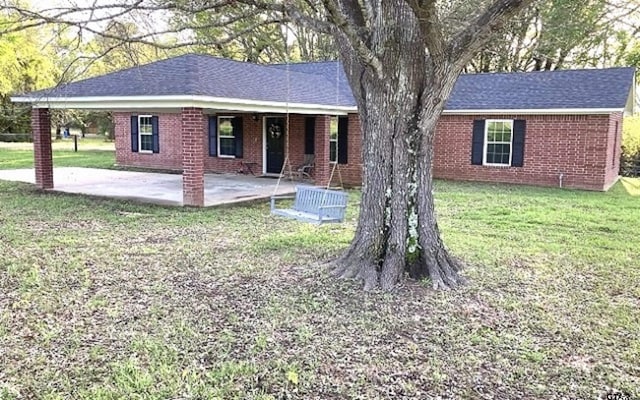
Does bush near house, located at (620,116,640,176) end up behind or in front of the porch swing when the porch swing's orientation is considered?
behind

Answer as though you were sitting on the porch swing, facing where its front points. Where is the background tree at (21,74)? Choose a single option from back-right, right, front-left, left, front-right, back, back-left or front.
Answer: right

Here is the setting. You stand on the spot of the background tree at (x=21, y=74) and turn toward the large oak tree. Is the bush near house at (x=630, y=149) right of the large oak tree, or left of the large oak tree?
left

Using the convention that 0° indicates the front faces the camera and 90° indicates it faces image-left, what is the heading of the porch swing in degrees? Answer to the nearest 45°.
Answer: approximately 45°
